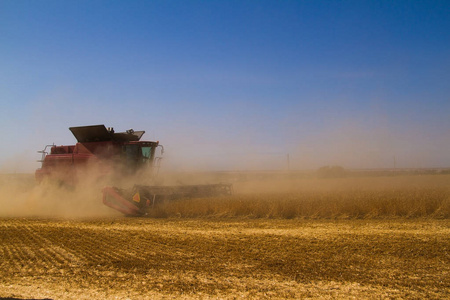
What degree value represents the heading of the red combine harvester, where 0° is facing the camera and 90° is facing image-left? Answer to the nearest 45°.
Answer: approximately 315°
